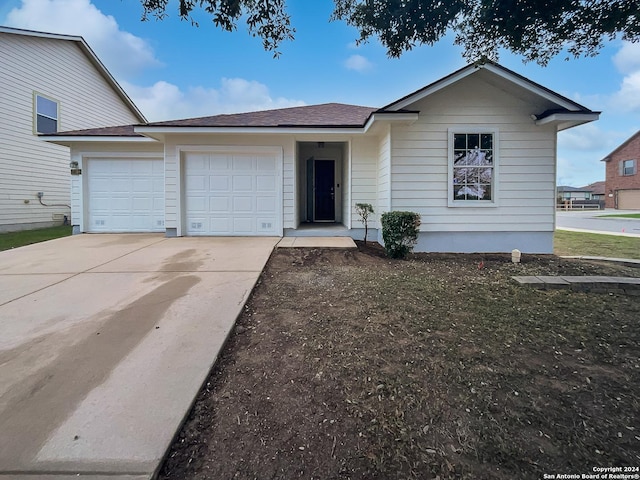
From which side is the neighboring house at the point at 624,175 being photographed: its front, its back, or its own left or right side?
front

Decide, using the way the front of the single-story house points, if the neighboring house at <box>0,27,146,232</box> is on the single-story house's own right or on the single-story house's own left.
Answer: on the single-story house's own right

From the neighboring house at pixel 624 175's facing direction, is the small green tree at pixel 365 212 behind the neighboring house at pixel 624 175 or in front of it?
in front

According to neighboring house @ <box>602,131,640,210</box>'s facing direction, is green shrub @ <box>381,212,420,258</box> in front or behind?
in front

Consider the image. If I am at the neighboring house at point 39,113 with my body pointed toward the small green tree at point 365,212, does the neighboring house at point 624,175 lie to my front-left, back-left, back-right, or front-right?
front-left

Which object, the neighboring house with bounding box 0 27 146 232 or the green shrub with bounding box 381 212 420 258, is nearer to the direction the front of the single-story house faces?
the green shrub

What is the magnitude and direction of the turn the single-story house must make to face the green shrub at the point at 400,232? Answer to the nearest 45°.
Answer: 0° — it already faces it
